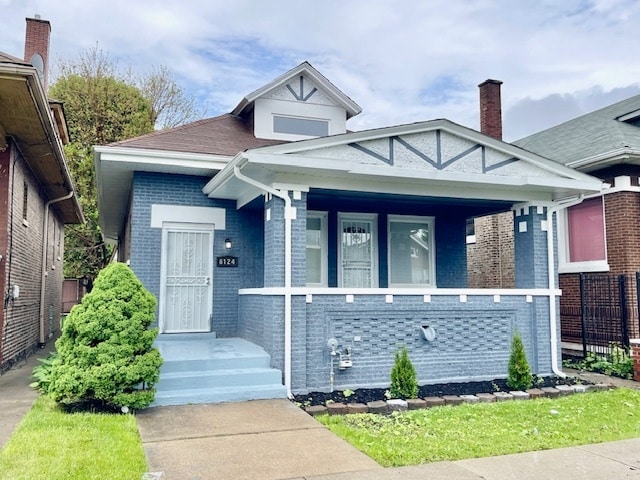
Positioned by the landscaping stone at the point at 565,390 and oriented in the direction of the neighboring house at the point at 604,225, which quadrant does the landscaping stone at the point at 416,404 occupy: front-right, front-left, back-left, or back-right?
back-left

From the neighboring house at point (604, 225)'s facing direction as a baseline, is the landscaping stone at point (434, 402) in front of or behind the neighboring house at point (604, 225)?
in front

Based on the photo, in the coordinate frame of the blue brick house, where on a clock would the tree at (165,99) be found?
The tree is roughly at 5 o'clock from the blue brick house.

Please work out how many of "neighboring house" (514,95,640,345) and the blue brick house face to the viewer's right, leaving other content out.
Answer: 0

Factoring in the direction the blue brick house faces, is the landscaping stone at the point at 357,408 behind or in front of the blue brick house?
in front

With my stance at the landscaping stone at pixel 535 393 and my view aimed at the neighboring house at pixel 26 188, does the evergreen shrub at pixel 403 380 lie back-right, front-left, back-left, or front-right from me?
front-left

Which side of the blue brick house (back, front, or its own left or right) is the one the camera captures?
front
